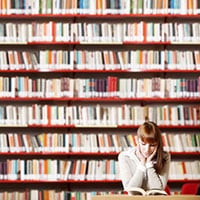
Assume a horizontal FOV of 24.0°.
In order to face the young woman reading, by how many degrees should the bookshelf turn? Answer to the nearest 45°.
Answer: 0° — it already faces them

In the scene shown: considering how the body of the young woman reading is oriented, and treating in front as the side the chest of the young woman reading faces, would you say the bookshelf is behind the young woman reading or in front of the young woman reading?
behind

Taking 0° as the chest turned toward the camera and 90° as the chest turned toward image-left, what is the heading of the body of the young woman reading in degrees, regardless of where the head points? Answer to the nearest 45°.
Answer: approximately 0°

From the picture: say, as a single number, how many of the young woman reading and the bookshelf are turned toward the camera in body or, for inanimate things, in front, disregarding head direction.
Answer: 2
